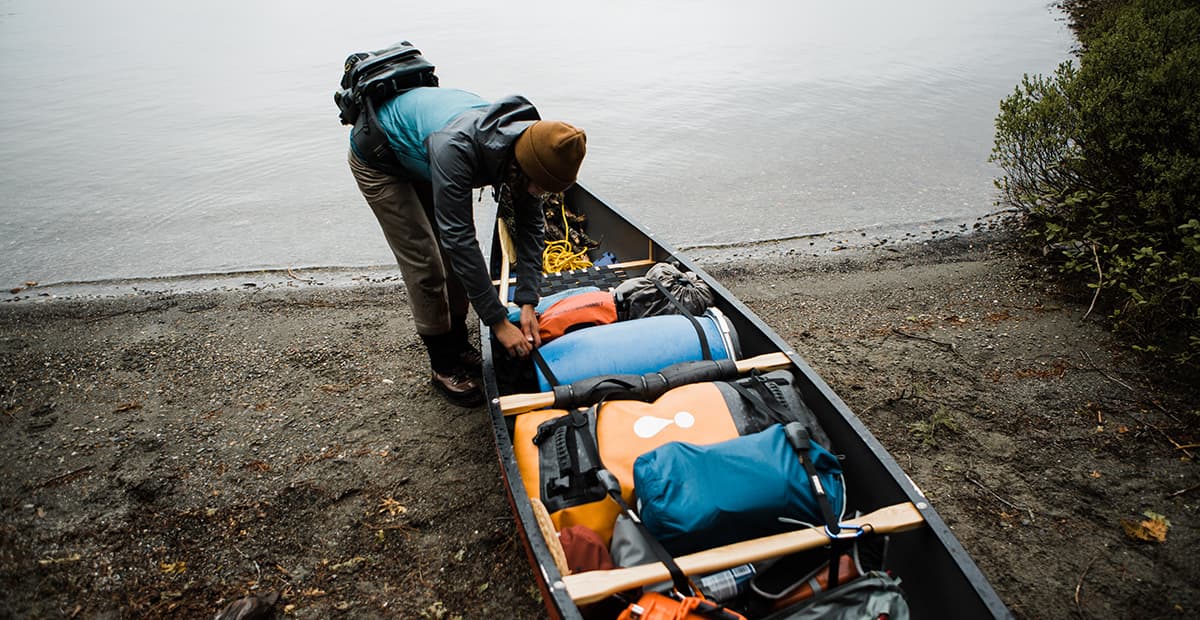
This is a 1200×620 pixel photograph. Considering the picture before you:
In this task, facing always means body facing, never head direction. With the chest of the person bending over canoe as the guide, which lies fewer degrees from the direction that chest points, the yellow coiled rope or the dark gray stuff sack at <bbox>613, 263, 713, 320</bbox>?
the dark gray stuff sack

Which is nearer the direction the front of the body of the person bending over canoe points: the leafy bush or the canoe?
the canoe

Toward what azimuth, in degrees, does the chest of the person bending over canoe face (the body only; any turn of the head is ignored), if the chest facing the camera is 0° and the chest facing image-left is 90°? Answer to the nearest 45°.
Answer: approximately 315°

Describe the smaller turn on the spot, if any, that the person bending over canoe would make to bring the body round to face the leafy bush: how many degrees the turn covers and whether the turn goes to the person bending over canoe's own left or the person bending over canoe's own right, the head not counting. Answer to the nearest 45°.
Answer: approximately 45° to the person bending over canoe's own left
